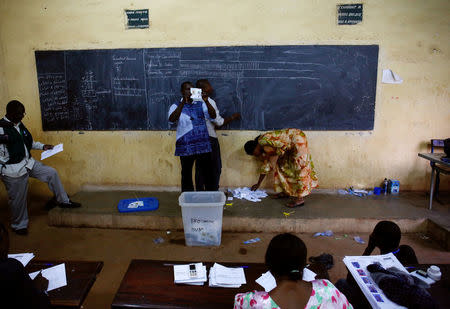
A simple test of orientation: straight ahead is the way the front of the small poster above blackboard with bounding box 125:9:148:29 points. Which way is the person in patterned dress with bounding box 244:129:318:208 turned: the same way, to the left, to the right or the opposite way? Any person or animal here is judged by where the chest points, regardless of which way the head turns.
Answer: to the right

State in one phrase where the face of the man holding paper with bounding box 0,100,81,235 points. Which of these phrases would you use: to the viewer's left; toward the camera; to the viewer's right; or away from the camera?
to the viewer's right

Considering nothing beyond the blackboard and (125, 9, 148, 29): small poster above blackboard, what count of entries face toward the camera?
2

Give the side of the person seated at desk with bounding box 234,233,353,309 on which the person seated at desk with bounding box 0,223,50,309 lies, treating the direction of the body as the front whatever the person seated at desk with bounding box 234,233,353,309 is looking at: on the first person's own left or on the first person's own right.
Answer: on the first person's own left

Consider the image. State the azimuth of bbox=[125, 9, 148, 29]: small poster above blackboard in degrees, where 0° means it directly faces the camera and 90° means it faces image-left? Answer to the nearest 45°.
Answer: approximately 0°

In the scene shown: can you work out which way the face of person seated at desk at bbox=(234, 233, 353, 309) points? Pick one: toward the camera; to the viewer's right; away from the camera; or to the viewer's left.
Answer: away from the camera

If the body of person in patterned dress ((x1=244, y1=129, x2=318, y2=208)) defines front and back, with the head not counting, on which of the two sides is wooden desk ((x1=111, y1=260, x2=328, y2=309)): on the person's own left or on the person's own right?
on the person's own left

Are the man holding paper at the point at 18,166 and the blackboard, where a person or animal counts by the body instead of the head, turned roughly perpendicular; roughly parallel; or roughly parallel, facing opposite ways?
roughly perpendicular

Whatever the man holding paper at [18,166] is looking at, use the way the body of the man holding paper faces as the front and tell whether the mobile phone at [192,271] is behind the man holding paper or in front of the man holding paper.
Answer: in front

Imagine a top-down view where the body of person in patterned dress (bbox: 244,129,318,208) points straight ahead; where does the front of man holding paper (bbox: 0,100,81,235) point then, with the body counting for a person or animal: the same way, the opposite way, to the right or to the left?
the opposite way

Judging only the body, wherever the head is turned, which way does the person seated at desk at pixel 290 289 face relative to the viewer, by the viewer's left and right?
facing away from the viewer

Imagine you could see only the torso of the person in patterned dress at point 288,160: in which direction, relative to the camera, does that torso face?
to the viewer's left
